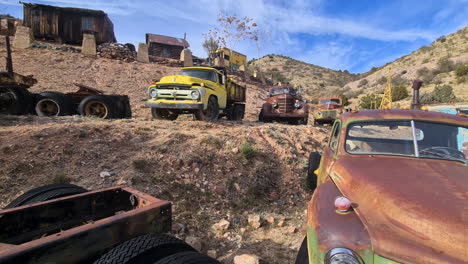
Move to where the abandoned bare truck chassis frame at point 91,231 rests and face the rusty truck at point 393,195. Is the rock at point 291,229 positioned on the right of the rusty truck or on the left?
left

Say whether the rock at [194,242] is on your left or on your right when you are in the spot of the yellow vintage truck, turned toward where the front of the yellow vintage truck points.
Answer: on your left

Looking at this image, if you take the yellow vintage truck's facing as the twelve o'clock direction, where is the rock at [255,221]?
The rock is roughly at 10 o'clock from the yellow vintage truck.

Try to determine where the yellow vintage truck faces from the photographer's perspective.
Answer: facing the viewer and to the left of the viewer

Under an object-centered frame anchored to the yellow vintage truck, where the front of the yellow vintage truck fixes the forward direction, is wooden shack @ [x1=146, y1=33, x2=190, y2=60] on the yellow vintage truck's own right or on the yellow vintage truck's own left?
on the yellow vintage truck's own right

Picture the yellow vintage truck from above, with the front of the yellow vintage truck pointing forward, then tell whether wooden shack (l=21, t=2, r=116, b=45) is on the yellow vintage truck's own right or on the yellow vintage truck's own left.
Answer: on the yellow vintage truck's own right

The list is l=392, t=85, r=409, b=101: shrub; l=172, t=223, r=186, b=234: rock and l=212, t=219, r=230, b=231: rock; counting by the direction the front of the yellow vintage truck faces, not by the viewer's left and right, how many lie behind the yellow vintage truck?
1

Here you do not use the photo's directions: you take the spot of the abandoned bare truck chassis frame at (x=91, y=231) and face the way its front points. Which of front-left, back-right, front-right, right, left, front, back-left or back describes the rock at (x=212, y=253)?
back

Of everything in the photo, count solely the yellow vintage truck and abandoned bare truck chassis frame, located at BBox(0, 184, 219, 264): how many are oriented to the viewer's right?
0

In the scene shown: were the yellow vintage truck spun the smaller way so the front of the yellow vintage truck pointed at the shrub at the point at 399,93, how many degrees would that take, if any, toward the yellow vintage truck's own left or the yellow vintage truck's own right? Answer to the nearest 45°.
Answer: approximately 180°
